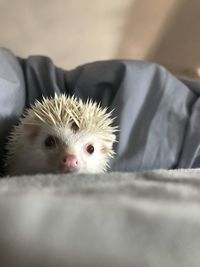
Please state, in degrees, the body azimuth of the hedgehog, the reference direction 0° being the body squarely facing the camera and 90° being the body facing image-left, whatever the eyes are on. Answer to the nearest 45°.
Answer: approximately 0°
